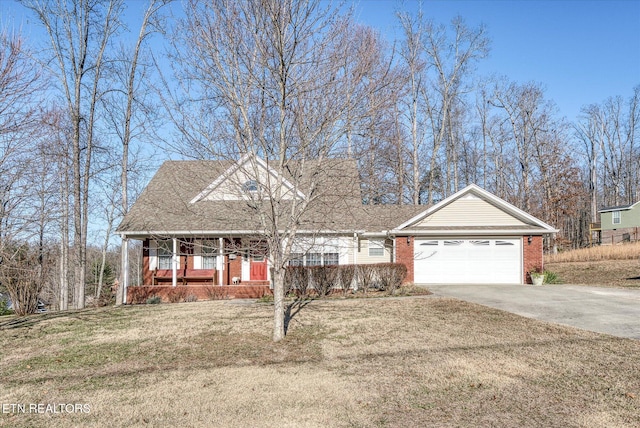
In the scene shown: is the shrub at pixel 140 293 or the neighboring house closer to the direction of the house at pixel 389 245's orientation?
the shrub

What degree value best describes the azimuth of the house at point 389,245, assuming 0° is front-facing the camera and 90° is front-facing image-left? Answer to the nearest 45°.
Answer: approximately 0°

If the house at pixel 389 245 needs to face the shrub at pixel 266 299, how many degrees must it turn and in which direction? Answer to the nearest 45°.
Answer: approximately 45° to its right
